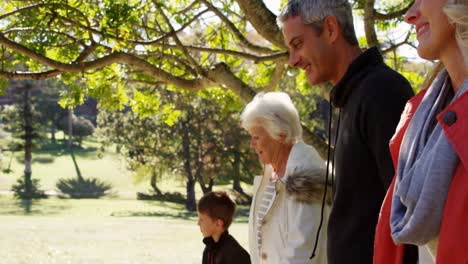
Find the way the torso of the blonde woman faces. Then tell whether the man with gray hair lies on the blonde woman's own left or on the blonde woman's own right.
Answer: on the blonde woman's own right

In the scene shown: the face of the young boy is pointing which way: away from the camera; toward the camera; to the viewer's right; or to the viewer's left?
to the viewer's left

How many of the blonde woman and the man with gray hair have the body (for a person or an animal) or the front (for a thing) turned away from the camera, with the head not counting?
0

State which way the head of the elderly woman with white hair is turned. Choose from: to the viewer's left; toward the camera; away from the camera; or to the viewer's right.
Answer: to the viewer's left

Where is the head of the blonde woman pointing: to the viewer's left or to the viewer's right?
to the viewer's left

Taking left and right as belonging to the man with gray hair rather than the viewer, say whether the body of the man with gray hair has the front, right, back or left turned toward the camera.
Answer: left

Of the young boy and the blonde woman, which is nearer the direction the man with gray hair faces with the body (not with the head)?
the young boy

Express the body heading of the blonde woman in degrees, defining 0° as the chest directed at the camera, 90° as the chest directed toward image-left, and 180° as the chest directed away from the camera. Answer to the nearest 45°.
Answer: approximately 45°

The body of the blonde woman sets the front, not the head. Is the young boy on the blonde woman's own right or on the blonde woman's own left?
on the blonde woman's own right
